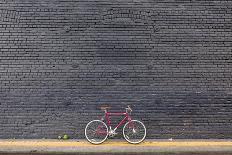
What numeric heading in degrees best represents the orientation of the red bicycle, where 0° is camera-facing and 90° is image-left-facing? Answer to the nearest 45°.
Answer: approximately 270°
